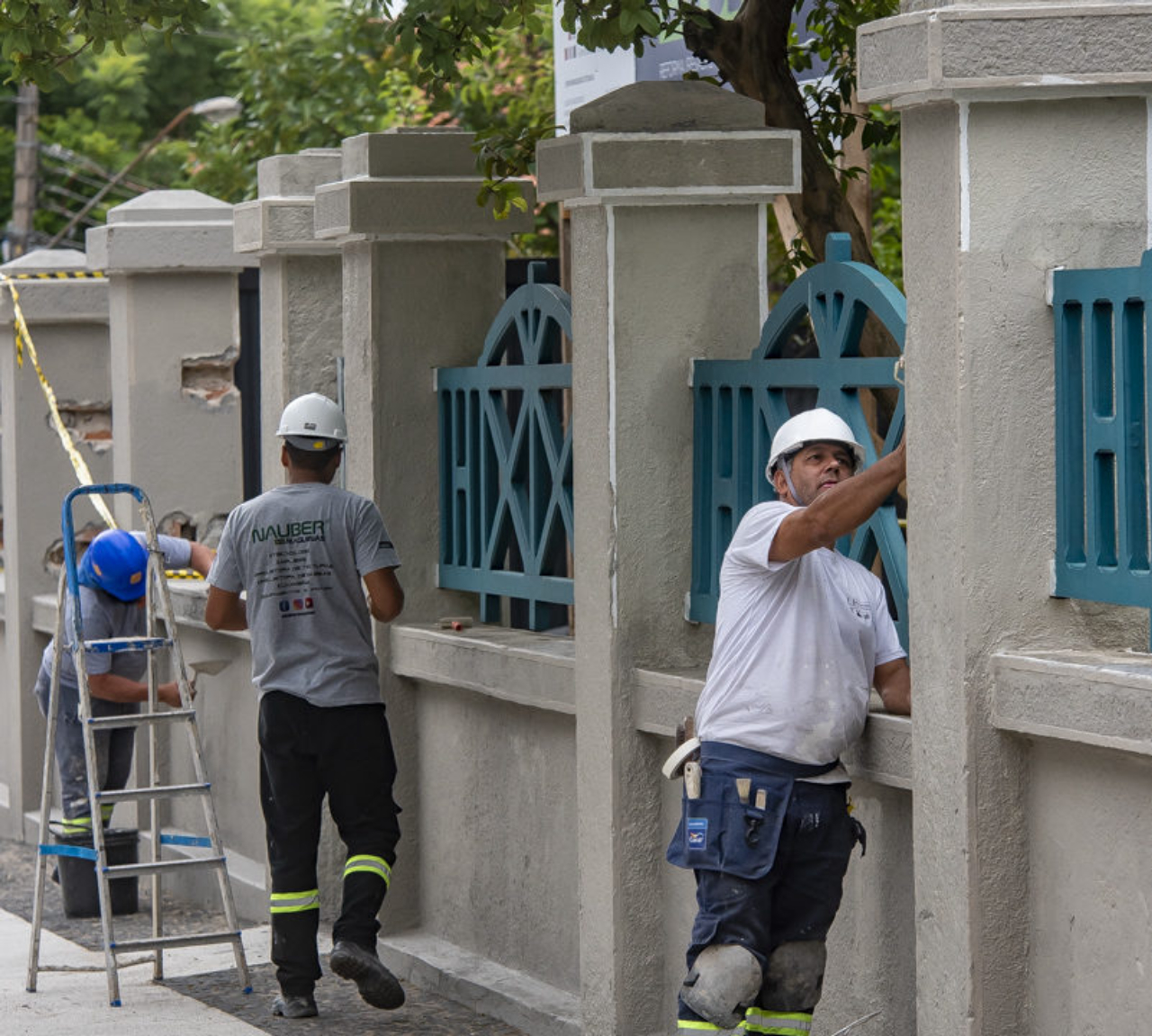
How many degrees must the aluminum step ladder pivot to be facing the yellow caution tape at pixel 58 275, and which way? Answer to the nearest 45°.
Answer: approximately 135° to its left

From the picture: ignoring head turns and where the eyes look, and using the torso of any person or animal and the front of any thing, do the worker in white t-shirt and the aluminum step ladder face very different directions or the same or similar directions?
same or similar directions

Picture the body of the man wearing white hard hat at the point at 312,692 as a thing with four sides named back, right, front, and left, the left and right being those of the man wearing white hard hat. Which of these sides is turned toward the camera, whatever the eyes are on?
back

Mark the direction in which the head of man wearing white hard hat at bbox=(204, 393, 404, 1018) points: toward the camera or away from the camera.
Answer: away from the camera

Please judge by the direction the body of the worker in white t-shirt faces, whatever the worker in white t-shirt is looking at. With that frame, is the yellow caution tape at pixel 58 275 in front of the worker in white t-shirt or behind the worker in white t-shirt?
behind

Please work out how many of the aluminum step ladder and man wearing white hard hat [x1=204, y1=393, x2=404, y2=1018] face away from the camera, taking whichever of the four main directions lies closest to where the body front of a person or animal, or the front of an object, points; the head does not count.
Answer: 1

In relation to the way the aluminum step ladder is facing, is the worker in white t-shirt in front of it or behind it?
in front

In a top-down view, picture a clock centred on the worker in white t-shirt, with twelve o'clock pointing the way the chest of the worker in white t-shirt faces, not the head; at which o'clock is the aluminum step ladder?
The aluminum step ladder is roughly at 6 o'clock from the worker in white t-shirt.

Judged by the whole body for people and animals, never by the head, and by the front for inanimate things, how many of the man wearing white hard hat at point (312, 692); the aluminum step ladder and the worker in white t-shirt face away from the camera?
1

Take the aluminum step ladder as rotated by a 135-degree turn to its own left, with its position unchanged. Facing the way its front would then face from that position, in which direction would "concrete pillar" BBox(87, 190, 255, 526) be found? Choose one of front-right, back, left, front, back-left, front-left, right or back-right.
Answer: front

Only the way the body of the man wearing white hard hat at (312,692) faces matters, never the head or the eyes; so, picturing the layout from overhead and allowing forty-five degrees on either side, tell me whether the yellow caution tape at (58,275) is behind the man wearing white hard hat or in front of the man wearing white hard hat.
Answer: in front

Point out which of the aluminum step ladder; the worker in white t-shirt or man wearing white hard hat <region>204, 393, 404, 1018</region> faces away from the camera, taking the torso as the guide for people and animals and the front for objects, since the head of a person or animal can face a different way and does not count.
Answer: the man wearing white hard hat

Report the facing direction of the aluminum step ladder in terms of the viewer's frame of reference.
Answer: facing the viewer and to the right of the viewer

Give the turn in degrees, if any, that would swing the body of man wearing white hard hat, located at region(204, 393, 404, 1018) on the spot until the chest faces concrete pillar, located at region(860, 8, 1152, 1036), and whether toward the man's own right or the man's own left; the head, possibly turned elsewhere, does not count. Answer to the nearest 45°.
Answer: approximately 135° to the man's own right

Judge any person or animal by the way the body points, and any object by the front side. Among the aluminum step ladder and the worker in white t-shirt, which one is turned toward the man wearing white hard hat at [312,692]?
the aluminum step ladder

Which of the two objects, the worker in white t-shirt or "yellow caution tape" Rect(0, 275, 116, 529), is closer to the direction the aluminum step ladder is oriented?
the worker in white t-shirt
